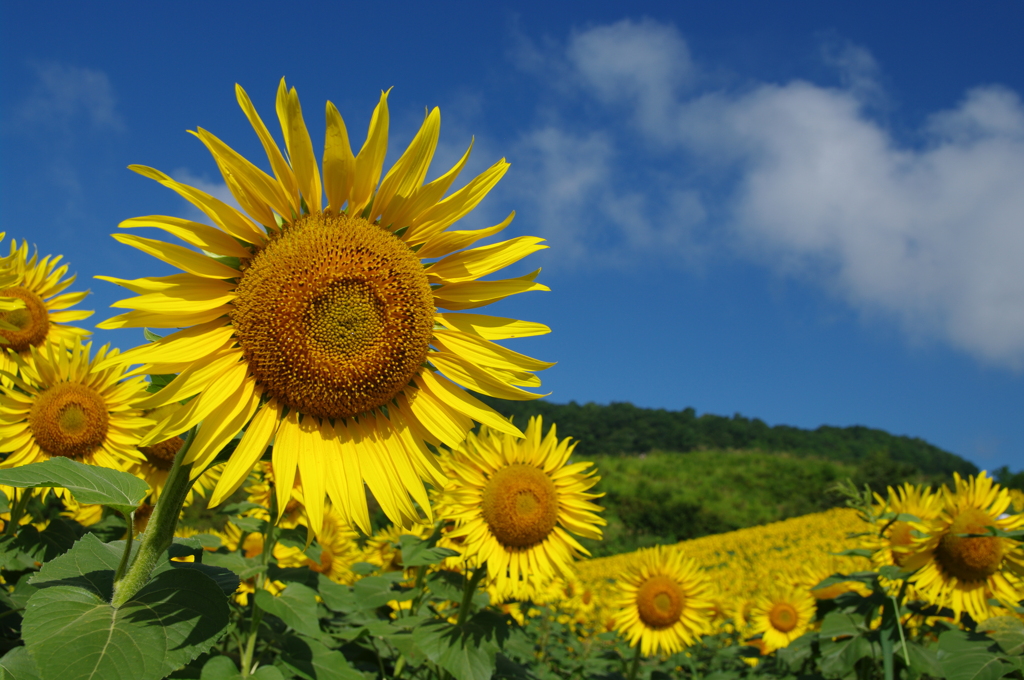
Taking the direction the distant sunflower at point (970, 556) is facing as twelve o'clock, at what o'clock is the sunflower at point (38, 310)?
The sunflower is roughly at 2 o'clock from the distant sunflower.

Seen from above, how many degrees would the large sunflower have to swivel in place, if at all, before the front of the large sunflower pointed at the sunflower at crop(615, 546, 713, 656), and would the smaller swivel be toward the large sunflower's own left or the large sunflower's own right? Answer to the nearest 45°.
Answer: approximately 135° to the large sunflower's own left

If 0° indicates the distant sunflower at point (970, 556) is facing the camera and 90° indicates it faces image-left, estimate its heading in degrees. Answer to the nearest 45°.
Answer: approximately 0°

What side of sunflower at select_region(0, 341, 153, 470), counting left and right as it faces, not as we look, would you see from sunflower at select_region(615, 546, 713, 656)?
left
